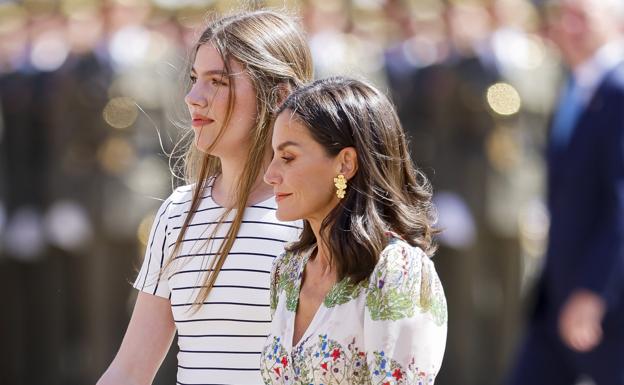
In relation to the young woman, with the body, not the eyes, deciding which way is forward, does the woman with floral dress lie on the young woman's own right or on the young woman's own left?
on the young woman's own left

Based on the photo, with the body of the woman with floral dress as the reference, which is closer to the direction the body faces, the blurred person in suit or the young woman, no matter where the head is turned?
the young woman

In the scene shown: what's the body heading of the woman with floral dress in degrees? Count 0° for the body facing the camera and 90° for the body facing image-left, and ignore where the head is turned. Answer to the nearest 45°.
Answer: approximately 45°

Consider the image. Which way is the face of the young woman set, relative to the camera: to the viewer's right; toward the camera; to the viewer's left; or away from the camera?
to the viewer's left

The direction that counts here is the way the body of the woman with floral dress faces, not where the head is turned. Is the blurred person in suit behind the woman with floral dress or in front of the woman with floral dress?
behind

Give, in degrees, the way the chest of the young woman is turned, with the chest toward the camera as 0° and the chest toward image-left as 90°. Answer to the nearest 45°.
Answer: approximately 45°

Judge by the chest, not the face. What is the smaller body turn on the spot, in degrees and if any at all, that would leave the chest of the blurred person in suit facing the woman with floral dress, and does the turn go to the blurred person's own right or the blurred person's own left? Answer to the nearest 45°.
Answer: approximately 45° to the blurred person's own left

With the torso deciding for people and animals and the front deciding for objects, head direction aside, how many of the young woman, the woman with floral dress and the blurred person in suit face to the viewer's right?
0

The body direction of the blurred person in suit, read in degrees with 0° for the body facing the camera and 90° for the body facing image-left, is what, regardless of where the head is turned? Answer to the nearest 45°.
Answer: approximately 45°

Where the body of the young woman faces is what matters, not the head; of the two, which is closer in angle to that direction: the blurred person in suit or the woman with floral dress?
the woman with floral dress

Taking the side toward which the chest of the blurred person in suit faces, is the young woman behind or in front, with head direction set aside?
in front
